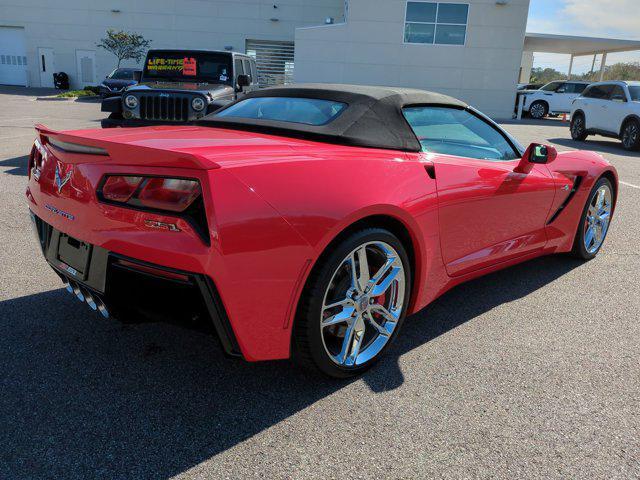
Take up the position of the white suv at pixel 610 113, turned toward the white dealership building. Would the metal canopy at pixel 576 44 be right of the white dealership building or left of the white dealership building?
right

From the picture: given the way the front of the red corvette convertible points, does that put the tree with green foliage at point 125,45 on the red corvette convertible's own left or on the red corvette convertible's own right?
on the red corvette convertible's own left

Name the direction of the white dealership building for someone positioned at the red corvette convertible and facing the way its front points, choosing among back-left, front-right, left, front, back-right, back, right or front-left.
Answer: front-left

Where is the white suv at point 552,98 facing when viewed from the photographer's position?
facing to the left of the viewer

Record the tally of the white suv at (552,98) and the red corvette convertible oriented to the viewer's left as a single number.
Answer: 1

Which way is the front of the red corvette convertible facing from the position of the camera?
facing away from the viewer and to the right of the viewer

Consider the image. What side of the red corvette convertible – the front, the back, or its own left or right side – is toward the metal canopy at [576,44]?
front

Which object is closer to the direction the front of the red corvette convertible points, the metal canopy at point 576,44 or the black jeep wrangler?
the metal canopy

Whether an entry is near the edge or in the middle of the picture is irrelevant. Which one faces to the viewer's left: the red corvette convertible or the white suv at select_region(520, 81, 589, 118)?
the white suv

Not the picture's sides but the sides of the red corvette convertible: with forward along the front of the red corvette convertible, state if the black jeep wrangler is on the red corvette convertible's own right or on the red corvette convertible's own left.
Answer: on the red corvette convertible's own left

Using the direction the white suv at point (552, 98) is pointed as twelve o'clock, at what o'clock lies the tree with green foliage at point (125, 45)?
The tree with green foliage is roughly at 12 o'clock from the white suv.

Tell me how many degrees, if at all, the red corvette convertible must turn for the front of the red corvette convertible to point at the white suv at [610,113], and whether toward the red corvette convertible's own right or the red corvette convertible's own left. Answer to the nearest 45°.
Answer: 0° — it already faces it
